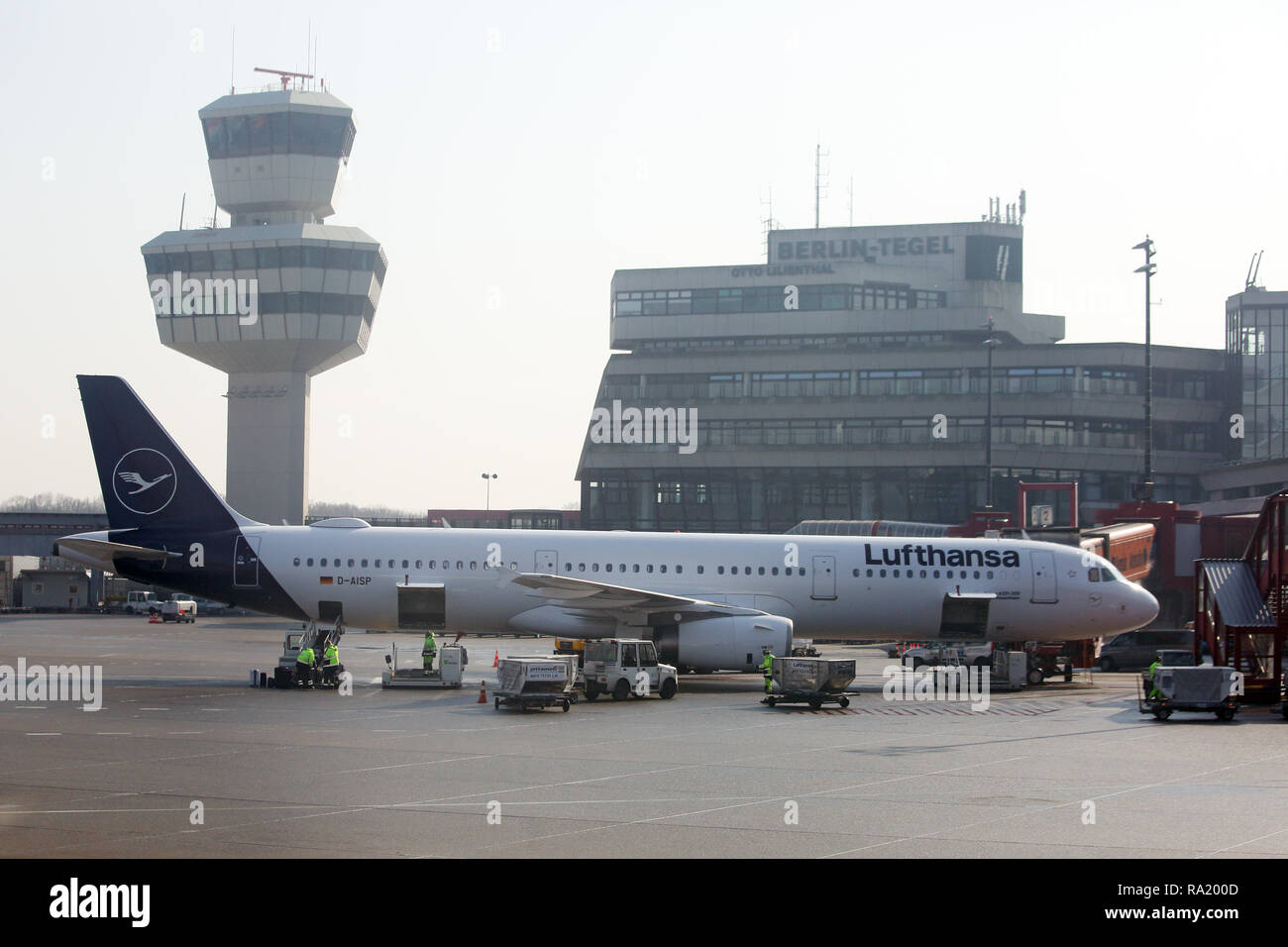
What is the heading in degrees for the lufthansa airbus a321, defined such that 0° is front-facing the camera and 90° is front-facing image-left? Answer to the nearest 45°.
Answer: approximately 270°

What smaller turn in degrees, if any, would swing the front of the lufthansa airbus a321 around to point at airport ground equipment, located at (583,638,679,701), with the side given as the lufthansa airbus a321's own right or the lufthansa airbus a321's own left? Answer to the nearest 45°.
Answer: approximately 90° to the lufthansa airbus a321's own right

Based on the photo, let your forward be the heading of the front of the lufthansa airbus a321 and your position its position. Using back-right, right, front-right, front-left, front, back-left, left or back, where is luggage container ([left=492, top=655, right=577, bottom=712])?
right

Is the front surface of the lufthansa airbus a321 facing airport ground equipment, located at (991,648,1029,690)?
yes

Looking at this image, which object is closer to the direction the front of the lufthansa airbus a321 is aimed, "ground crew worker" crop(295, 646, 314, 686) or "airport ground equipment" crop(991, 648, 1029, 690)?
the airport ground equipment

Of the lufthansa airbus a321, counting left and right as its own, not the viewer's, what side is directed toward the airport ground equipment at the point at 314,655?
back

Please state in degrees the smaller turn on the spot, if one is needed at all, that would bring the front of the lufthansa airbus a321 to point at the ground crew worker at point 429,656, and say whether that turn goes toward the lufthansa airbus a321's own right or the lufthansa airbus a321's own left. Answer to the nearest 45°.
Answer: approximately 180°

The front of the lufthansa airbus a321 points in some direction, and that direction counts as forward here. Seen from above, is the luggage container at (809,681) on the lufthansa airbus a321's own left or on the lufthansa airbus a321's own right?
on the lufthansa airbus a321's own right

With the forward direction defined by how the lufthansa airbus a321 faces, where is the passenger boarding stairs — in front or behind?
in front

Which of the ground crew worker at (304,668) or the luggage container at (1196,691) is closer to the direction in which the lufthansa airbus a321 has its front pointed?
the luggage container
